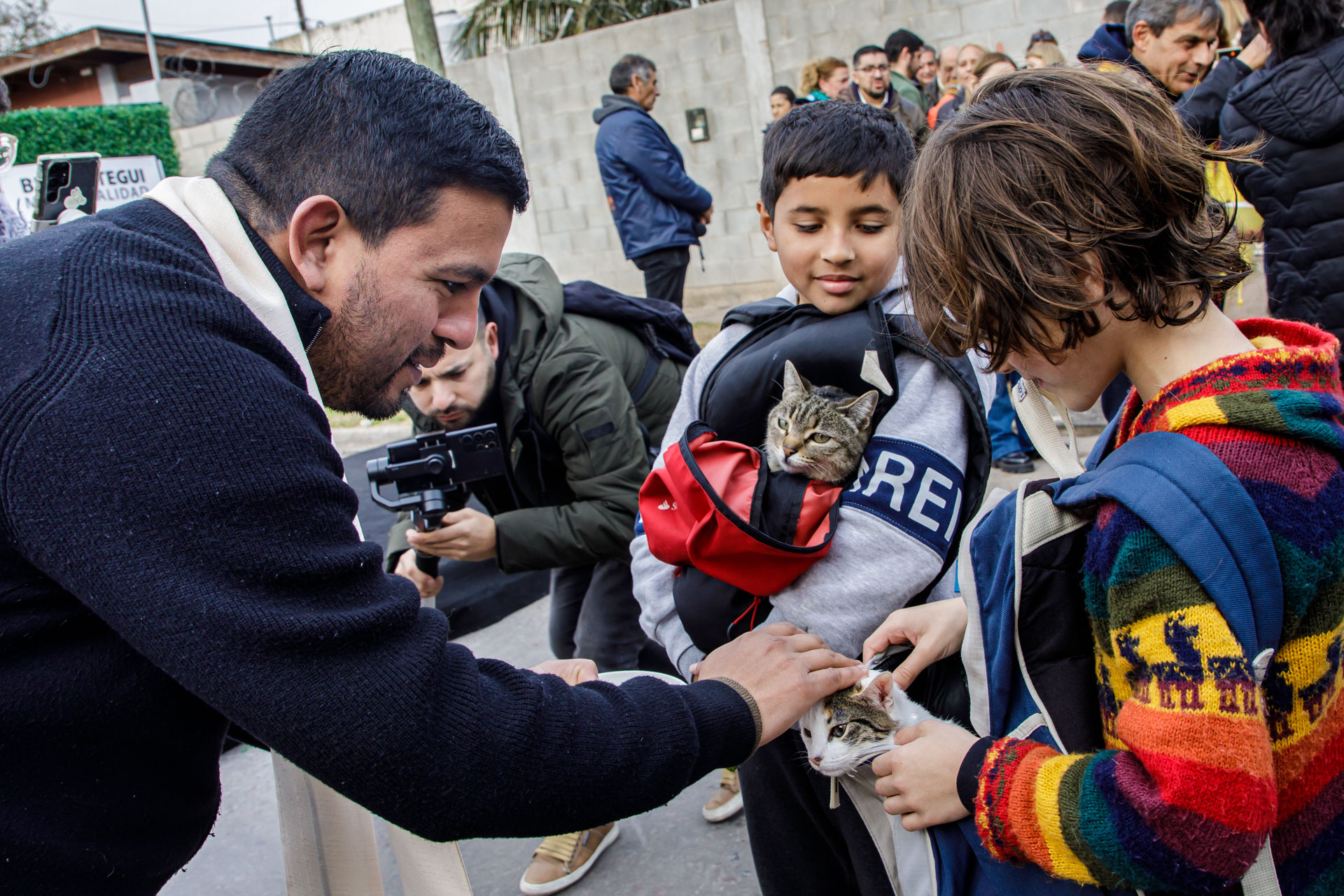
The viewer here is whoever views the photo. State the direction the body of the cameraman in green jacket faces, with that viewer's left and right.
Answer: facing the viewer and to the left of the viewer

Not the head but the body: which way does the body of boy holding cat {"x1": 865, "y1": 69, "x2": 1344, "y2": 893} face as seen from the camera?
to the viewer's left

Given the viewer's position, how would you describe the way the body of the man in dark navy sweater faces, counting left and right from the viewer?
facing to the right of the viewer

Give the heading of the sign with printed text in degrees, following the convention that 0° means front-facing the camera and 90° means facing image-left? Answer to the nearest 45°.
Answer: approximately 0°

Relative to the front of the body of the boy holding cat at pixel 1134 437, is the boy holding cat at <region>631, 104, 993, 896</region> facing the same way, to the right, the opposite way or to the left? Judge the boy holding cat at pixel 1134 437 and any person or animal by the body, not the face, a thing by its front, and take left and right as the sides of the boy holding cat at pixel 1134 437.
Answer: to the left

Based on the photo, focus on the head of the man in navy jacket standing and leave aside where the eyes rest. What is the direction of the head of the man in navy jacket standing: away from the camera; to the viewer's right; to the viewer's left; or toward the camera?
to the viewer's right

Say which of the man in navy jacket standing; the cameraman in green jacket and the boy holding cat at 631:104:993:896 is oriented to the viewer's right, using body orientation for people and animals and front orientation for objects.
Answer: the man in navy jacket standing

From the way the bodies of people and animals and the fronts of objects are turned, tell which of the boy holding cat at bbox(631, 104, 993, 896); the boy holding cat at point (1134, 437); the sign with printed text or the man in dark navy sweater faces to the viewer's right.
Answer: the man in dark navy sweater

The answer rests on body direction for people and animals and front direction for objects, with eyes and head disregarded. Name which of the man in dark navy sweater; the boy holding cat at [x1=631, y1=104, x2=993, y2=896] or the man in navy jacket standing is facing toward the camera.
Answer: the boy holding cat

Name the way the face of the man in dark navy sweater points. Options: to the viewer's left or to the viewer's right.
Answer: to the viewer's right

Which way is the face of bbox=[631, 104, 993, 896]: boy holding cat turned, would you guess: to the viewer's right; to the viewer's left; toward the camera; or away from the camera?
toward the camera

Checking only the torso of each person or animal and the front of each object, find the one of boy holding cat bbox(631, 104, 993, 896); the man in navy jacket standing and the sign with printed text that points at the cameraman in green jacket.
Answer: the sign with printed text

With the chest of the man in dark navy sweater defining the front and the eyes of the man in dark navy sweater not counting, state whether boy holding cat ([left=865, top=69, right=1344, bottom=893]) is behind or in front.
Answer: in front

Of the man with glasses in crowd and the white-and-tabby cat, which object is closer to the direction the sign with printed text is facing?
the white-and-tabby cat
